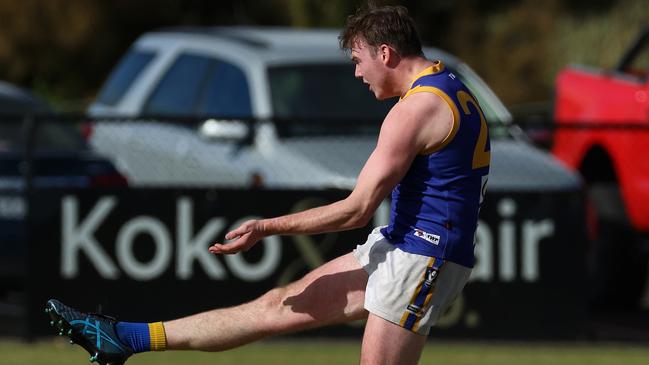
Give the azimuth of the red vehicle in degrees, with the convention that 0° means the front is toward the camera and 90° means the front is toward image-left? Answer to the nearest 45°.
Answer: approximately 90°

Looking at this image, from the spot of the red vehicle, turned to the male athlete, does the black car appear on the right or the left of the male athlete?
right

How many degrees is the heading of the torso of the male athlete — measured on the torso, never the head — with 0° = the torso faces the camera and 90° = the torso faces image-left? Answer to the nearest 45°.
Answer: approximately 90°

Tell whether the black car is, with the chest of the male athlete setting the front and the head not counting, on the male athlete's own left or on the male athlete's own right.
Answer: on the male athlete's own right

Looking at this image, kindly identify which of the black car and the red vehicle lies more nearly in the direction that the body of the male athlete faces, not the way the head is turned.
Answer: the black car

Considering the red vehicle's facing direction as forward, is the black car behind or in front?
in front

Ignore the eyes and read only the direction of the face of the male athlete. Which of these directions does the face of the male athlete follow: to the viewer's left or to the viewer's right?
to the viewer's left
